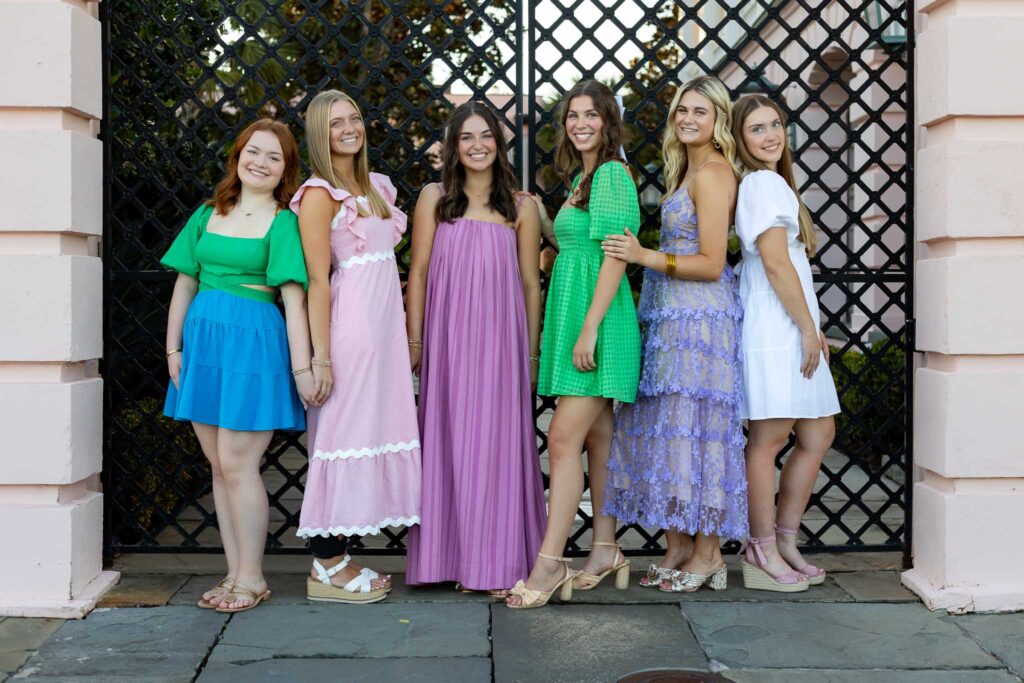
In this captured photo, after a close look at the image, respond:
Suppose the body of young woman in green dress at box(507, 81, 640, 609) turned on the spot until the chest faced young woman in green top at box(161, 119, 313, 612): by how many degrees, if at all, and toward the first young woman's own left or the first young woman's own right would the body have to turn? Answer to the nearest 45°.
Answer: approximately 45° to the first young woman's own right

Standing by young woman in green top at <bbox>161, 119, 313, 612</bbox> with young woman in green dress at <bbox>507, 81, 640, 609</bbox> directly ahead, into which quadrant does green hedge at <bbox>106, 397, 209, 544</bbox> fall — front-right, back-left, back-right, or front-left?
back-left

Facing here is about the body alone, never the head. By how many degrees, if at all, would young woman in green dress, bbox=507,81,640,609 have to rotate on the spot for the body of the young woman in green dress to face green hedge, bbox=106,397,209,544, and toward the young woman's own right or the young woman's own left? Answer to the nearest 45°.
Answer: approximately 45° to the young woman's own right

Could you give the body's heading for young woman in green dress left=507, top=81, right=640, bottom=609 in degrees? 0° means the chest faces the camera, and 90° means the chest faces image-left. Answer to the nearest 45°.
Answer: approximately 45°
